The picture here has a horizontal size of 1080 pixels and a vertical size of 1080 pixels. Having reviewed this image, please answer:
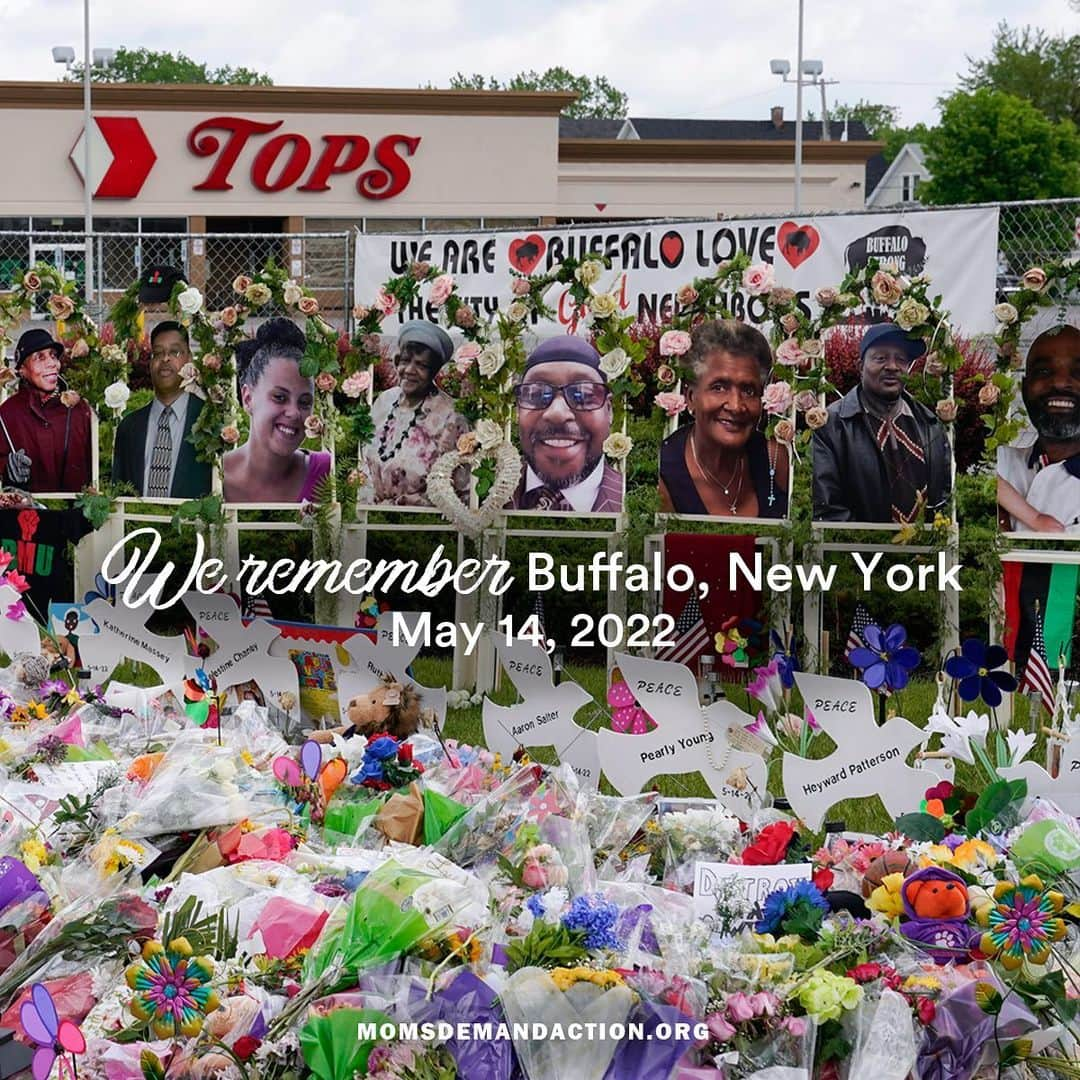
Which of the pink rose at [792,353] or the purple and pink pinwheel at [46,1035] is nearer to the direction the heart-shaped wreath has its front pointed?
the purple and pink pinwheel

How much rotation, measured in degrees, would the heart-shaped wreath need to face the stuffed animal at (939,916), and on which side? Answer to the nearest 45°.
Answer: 0° — it already faces it

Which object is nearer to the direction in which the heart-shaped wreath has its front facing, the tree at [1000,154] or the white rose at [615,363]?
the white rose

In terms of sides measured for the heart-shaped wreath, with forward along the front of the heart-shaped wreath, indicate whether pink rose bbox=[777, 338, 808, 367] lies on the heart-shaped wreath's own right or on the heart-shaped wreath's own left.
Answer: on the heart-shaped wreath's own left

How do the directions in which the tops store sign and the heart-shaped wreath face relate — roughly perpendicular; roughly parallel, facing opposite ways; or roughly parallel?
roughly parallel

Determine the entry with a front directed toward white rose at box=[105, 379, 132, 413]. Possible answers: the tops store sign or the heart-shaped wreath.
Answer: the tops store sign

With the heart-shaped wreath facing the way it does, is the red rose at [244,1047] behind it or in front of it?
in front

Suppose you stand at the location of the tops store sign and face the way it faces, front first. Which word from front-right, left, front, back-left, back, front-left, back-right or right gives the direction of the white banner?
front

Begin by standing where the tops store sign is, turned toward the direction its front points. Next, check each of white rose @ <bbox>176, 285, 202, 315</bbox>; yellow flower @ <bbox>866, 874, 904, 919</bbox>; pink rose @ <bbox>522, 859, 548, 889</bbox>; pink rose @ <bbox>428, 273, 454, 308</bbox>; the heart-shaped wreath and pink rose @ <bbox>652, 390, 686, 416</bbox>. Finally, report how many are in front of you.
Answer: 6

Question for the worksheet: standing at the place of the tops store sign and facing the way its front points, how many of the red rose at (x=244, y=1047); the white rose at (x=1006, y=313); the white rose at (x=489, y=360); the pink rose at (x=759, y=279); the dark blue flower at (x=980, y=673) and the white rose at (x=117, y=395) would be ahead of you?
6

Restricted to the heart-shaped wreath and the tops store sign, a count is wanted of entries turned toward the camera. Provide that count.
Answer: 2

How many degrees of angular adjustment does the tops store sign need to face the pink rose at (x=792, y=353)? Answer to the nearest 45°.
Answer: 0° — it already faces it

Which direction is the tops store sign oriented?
toward the camera

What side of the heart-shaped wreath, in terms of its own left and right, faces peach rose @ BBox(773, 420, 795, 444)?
left

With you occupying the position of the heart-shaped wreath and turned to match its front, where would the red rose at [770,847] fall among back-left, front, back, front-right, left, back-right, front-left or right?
front

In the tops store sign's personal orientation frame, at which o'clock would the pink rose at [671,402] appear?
The pink rose is roughly at 12 o'clock from the tops store sign.
